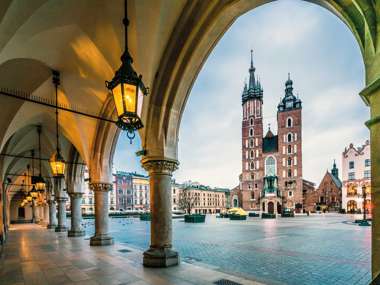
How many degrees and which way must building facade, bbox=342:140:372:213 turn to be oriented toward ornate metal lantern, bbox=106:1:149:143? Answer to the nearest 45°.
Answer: approximately 45° to its left

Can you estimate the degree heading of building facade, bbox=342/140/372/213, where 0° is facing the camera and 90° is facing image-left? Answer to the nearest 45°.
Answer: approximately 45°

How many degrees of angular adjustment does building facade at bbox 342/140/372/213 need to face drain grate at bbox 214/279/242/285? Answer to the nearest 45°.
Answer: approximately 45° to its left

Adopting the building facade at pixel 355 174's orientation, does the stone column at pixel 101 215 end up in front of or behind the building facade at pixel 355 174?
in front
